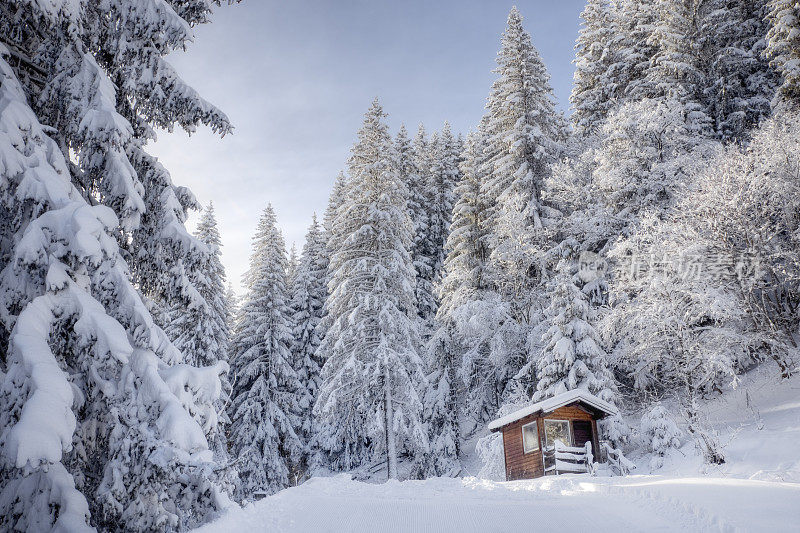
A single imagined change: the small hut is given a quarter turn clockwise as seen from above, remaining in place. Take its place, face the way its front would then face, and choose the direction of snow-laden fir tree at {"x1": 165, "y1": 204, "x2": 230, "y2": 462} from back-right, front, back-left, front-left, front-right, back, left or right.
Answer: front-right

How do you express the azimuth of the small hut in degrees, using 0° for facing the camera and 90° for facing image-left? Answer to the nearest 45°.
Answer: approximately 315°

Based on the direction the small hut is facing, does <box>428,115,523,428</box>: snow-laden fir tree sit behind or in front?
behind

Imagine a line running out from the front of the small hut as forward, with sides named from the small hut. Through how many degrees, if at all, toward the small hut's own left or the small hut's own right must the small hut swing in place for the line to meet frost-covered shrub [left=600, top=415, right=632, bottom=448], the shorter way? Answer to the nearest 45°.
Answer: approximately 45° to the small hut's own left

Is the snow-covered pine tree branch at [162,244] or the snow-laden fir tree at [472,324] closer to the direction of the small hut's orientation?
the snow-covered pine tree branch
